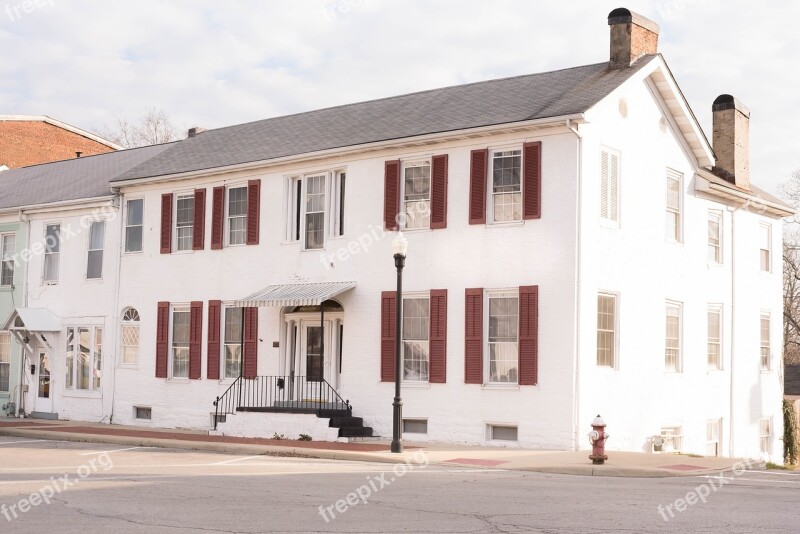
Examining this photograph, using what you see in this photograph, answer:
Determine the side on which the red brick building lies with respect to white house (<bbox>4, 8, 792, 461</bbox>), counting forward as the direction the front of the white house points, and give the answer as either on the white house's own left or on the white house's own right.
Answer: on the white house's own right

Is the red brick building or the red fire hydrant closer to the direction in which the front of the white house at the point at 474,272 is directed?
the red fire hydrant

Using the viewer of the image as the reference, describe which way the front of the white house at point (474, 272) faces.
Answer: facing the viewer and to the left of the viewer

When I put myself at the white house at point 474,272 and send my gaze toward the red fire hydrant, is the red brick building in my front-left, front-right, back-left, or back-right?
back-right

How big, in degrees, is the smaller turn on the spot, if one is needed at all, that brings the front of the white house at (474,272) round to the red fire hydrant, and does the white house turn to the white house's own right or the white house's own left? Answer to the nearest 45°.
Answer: approximately 45° to the white house's own left
